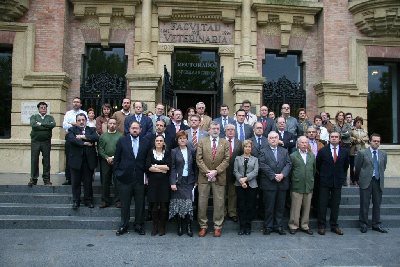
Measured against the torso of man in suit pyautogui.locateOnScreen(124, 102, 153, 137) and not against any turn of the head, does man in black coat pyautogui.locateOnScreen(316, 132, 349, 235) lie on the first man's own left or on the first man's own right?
on the first man's own left

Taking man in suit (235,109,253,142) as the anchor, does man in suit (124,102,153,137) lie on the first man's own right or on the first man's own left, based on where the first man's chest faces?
on the first man's own right

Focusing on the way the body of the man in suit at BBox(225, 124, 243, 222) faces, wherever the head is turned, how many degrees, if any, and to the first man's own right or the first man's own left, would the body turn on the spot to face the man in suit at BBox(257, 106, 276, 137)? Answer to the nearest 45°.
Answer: approximately 135° to the first man's own left

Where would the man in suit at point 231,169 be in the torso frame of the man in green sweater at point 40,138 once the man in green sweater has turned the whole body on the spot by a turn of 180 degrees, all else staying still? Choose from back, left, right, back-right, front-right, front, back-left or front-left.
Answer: back-right

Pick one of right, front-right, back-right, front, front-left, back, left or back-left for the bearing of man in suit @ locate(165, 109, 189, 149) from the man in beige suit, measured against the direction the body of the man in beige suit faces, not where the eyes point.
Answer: back-right

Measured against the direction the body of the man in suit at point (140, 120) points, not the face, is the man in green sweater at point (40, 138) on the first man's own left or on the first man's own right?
on the first man's own right

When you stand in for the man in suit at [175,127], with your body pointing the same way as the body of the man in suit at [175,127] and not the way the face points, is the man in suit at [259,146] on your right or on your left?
on your left

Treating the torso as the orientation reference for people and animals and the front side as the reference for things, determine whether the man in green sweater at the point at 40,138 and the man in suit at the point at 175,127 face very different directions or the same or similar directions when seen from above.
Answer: same or similar directions

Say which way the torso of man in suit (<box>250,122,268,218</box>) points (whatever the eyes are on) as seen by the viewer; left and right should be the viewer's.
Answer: facing the viewer

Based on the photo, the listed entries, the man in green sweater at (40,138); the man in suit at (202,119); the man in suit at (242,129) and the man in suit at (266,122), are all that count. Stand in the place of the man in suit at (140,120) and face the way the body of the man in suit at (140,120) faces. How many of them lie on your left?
3

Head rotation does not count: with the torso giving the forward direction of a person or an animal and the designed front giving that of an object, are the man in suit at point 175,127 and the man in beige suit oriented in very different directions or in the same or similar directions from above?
same or similar directions

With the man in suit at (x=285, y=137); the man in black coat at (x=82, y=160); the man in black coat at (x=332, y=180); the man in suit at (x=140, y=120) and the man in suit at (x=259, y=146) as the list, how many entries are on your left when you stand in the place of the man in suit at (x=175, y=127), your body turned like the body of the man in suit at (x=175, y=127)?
3

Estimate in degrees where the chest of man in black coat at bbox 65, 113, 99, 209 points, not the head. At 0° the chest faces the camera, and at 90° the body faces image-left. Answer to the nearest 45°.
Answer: approximately 0°

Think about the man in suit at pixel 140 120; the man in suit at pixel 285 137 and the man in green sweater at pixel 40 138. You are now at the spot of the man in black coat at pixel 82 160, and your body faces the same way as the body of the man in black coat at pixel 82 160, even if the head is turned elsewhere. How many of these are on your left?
2

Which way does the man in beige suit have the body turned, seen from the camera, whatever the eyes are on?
toward the camera

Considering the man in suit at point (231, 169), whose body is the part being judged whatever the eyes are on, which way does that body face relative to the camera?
toward the camera

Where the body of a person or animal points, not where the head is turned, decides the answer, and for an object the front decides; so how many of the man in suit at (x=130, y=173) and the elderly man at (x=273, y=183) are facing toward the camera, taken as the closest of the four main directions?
2
